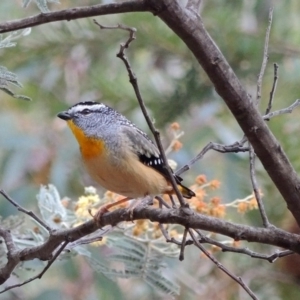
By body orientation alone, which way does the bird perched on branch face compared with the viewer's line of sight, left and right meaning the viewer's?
facing to the left of the viewer
